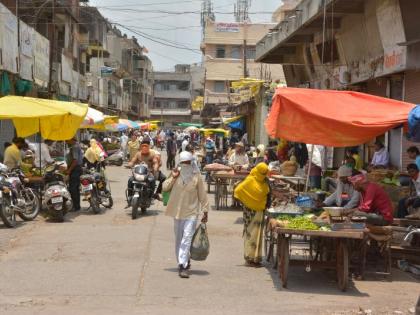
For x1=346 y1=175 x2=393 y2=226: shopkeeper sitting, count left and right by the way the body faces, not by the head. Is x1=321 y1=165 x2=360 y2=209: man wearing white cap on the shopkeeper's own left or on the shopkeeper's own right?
on the shopkeeper's own right

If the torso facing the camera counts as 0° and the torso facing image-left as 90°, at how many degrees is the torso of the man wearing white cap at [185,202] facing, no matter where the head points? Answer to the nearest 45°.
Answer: approximately 0°

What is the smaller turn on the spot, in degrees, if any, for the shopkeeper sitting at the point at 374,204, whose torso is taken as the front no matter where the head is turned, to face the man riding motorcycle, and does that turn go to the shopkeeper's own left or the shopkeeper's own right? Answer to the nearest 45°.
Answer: approximately 45° to the shopkeeper's own right

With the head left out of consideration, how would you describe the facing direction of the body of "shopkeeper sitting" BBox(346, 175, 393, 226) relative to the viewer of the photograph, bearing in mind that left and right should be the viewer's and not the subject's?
facing to the left of the viewer

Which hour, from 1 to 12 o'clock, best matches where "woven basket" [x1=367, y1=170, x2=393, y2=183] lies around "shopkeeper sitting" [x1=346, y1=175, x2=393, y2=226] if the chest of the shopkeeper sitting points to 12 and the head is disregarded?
The woven basket is roughly at 3 o'clock from the shopkeeper sitting.

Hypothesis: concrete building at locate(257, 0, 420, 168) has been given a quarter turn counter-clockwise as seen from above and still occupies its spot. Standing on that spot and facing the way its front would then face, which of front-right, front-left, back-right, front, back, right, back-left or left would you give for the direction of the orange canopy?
front-right

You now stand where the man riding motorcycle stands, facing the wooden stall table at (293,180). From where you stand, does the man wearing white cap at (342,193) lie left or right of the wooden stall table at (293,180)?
right

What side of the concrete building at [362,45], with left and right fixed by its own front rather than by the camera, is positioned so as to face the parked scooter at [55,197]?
front
